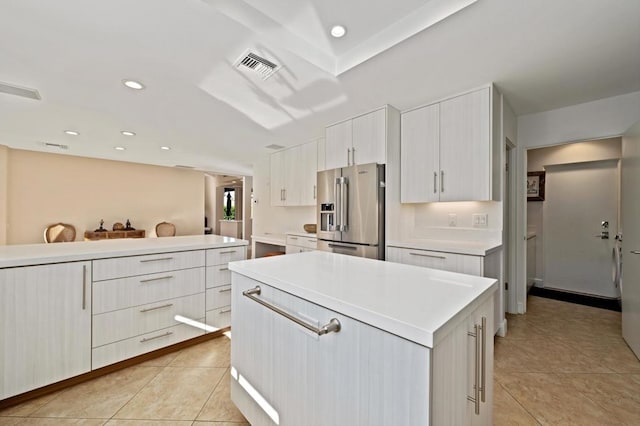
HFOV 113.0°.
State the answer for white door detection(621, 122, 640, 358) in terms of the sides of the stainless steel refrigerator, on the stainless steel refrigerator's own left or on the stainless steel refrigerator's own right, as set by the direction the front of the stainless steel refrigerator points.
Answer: on the stainless steel refrigerator's own left

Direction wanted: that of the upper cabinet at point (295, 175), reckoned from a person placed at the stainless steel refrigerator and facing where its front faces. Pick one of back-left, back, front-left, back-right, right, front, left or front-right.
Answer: right

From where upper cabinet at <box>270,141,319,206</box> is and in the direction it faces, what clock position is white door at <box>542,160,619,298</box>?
The white door is roughly at 8 o'clock from the upper cabinet.

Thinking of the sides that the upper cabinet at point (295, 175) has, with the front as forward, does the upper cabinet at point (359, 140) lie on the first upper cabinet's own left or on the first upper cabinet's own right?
on the first upper cabinet's own left

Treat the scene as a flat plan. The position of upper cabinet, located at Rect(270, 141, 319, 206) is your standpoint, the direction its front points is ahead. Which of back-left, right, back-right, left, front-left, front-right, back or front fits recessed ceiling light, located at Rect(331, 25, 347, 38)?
front-left

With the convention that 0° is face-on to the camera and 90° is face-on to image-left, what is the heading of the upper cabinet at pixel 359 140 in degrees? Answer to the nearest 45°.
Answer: approximately 45°

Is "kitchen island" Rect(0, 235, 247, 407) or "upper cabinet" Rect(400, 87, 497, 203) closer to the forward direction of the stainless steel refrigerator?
the kitchen island
